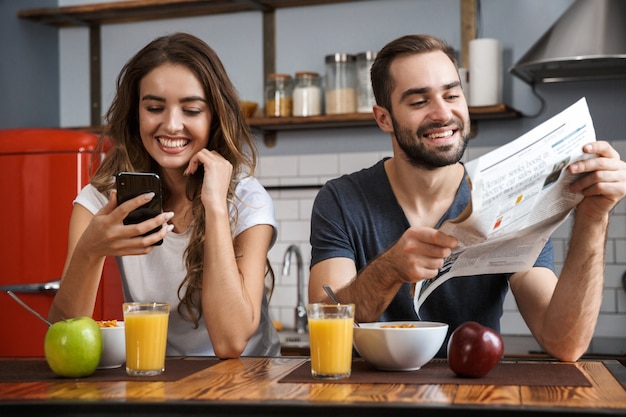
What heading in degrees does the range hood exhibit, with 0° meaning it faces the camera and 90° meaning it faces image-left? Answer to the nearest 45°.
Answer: approximately 0°

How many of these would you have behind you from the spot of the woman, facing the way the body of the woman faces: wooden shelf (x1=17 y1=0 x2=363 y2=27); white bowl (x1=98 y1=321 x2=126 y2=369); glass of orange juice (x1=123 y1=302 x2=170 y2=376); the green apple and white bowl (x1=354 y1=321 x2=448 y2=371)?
1

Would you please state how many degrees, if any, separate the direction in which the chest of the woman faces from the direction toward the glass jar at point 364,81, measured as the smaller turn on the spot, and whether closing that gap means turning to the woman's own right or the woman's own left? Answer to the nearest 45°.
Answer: approximately 135° to the woman's own left

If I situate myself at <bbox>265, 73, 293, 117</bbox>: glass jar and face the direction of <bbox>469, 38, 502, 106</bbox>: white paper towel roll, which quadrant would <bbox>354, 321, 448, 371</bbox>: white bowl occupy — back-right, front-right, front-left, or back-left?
front-right

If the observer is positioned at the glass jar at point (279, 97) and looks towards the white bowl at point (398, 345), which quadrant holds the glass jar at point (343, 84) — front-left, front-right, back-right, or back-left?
front-left

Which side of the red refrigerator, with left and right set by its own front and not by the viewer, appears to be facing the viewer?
front

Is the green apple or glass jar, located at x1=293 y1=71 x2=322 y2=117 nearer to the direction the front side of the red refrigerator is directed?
the green apple

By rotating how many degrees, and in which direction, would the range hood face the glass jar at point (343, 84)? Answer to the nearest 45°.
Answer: approximately 90° to its right

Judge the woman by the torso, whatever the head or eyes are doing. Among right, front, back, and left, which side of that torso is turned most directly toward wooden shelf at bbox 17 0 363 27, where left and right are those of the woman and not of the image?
back

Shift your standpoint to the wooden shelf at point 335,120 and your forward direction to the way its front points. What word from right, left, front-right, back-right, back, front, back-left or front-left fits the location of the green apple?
front

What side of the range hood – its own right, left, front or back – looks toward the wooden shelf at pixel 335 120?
right

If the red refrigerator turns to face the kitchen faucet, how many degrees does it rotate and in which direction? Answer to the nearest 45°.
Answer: approximately 90° to its left

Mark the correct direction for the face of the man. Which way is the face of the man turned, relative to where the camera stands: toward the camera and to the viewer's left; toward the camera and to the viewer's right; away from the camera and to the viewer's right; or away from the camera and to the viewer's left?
toward the camera and to the viewer's right

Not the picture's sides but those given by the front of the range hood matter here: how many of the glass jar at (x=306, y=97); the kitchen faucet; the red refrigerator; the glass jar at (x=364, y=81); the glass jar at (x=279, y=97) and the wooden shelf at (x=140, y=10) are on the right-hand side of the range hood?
6

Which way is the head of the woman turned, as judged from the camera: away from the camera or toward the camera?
toward the camera

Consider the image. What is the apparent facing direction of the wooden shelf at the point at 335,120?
toward the camera

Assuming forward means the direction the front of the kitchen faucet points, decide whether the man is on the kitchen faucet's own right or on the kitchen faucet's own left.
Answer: on the kitchen faucet's own left

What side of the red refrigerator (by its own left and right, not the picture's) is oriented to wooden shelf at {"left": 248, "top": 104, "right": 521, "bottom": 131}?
left

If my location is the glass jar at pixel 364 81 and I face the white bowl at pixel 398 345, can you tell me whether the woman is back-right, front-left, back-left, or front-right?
front-right

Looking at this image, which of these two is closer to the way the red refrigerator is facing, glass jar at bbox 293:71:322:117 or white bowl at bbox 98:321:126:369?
the white bowl

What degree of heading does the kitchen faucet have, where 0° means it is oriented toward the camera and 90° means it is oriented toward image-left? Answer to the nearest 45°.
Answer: approximately 45°
